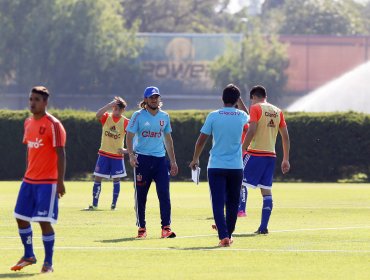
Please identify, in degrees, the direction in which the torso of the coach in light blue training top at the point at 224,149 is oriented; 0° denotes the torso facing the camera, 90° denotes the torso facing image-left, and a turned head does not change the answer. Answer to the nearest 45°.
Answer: approximately 180°

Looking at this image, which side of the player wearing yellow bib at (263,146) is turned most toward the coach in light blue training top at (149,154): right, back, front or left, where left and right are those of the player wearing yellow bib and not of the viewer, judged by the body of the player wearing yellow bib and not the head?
left

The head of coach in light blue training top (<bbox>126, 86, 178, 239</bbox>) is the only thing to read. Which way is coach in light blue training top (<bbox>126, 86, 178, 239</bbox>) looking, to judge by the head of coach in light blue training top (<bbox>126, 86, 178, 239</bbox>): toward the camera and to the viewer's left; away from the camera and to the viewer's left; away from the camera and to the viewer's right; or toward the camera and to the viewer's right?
toward the camera and to the viewer's right

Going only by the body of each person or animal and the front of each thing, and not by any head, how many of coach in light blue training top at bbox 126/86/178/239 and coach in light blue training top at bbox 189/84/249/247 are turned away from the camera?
1

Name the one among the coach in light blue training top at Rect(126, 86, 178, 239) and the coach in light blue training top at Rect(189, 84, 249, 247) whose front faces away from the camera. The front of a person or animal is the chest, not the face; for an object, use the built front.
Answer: the coach in light blue training top at Rect(189, 84, 249, 247)

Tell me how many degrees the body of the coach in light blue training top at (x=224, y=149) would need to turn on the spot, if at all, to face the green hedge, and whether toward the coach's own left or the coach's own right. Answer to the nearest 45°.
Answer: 0° — they already face it

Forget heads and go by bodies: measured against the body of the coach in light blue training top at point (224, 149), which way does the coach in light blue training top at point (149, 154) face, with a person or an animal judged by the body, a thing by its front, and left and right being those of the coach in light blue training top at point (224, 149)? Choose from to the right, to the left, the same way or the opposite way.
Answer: the opposite way

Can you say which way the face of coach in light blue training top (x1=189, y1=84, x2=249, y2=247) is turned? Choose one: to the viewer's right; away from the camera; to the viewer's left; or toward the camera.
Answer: away from the camera

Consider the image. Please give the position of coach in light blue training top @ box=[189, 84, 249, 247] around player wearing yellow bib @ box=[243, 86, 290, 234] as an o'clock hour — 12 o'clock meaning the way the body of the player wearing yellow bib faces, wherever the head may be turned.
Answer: The coach in light blue training top is roughly at 8 o'clock from the player wearing yellow bib.
